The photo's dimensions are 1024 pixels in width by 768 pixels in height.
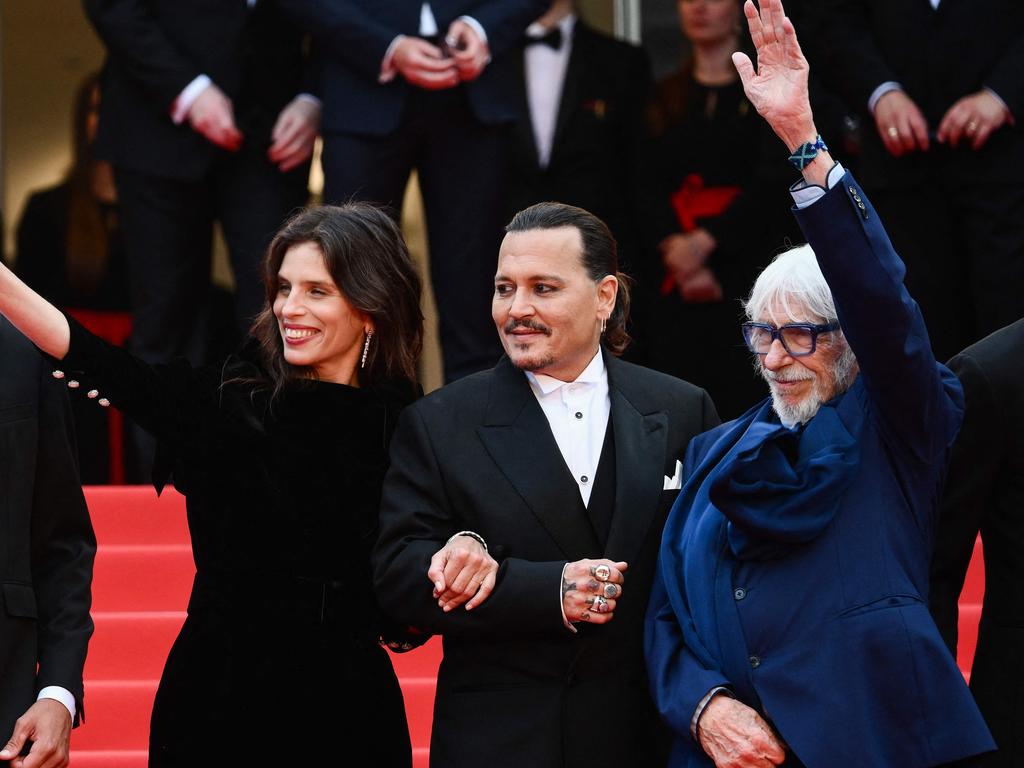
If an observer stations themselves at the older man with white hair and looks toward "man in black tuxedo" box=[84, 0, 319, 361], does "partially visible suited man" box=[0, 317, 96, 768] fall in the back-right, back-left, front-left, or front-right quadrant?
front-left

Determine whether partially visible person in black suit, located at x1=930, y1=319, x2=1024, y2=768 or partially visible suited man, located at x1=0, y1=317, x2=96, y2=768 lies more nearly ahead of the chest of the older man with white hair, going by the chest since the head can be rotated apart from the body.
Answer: the partially visible suited man

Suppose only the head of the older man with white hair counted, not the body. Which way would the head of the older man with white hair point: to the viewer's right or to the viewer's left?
to the viewer's left

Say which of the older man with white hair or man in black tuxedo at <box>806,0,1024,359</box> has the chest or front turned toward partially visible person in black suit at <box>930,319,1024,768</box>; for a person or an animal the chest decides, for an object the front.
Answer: the man in black tuxedo

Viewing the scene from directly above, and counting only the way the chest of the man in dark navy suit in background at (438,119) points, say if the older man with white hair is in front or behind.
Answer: in front

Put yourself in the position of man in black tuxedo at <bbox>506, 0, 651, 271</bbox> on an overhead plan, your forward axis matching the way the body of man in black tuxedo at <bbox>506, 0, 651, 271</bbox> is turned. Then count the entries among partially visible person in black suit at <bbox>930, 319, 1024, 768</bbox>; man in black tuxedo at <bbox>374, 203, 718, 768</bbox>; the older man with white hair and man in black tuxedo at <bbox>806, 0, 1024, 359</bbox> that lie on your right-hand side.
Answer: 0

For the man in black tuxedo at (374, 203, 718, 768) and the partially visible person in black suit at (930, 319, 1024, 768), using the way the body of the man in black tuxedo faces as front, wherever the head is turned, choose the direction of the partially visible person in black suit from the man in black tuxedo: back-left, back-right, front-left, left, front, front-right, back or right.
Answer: left

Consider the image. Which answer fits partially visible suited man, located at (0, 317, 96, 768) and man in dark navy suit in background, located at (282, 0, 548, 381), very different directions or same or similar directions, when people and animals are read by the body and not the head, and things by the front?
same or similar directions

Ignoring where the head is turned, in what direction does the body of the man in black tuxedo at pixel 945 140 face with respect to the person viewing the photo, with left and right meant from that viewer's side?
facing the viewer

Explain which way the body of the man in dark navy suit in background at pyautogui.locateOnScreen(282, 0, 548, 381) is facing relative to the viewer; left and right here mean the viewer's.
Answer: facing the viewer

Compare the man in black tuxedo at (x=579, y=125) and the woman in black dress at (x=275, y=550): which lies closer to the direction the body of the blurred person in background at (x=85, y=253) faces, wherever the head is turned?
the woman in black dress

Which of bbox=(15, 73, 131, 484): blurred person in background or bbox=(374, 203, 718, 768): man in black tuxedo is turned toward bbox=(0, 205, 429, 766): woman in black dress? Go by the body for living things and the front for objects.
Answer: the blurred person in background

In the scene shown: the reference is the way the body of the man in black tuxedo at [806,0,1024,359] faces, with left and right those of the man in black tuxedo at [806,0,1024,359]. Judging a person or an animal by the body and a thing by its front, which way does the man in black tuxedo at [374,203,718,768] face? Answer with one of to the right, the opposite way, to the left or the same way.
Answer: the same way

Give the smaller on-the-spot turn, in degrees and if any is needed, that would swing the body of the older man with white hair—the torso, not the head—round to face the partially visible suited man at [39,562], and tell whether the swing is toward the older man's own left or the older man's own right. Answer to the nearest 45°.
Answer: approximately 45° to the older man's own right

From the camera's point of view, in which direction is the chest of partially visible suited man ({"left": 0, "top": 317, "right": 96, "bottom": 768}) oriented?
toward the camera

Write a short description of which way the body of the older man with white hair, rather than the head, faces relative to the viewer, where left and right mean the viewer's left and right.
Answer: facing the viewer and to the left of the viewer

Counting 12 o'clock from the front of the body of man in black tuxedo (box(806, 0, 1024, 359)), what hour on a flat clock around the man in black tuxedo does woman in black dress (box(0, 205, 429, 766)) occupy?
The woman in black dress is roughly at 1 o'clock from the man in black tuxedo.
